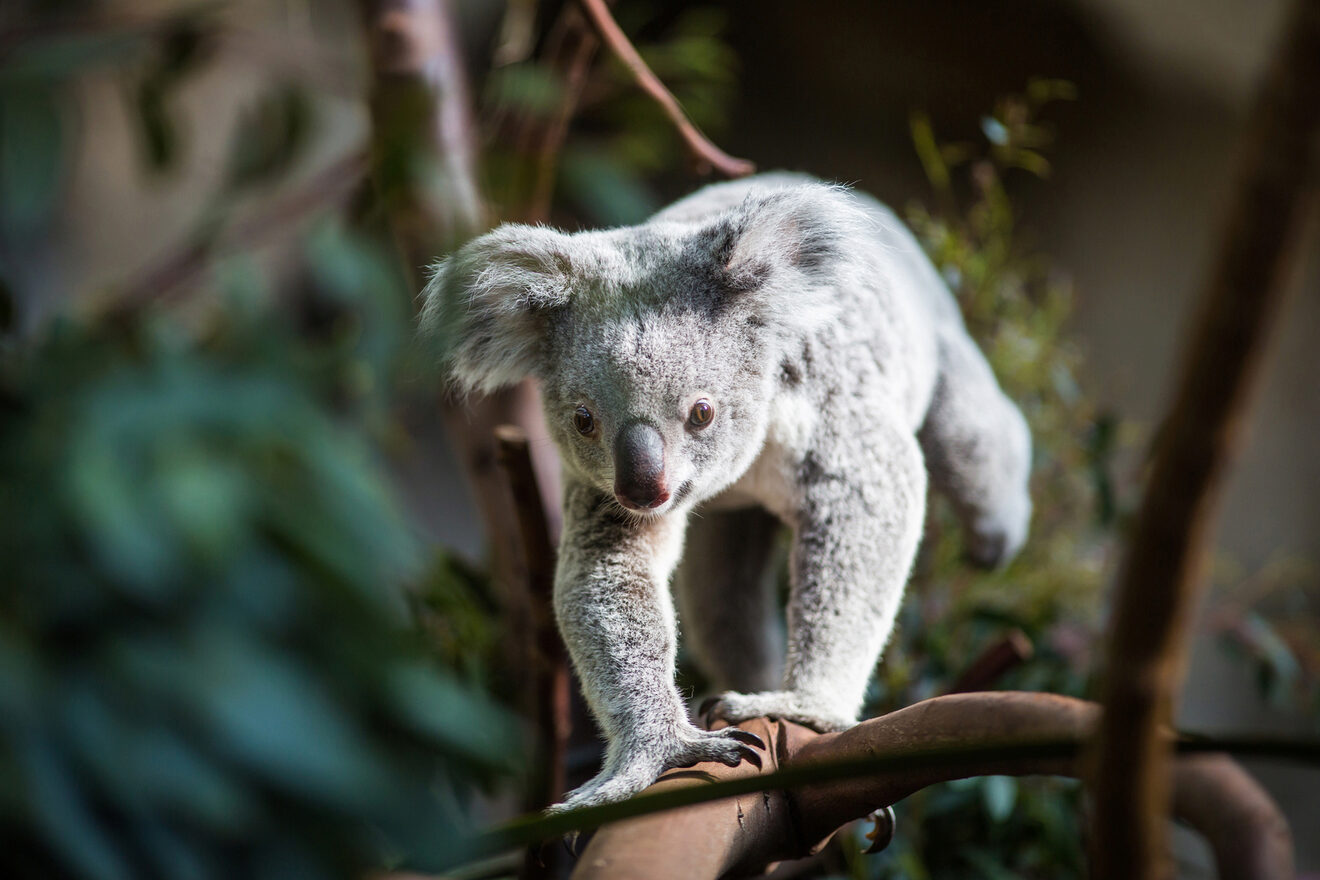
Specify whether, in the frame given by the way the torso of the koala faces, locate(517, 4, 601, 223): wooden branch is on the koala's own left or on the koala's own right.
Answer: on the koala's own right

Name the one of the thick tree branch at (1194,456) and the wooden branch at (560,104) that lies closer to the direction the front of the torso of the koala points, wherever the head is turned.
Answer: the thick tree branch

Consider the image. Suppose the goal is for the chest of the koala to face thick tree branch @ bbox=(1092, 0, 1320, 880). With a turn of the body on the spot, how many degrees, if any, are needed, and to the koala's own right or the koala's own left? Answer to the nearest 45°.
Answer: approximately 45° to the koala's own left

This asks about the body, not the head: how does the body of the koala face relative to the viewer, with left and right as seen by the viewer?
facing the viewer and to the left of the viewer

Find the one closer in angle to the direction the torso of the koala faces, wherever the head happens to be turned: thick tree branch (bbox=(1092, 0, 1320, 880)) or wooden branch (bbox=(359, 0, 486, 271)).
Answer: the thick tree branch
